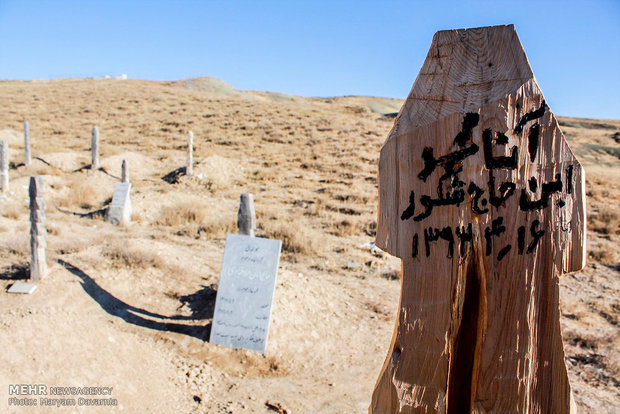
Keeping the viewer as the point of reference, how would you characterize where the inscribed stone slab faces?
facing the viewer

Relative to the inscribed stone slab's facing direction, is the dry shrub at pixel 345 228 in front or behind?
behind

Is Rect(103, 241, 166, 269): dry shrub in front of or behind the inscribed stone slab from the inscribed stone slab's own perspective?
behind

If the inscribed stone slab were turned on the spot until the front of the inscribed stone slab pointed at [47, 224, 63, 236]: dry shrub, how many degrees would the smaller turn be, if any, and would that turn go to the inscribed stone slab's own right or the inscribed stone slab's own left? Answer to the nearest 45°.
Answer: approximately 135° to the inscribed stone slab's own right

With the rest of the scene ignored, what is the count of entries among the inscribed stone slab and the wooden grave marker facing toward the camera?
2

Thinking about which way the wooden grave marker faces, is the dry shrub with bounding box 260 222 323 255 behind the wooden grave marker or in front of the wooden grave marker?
behind

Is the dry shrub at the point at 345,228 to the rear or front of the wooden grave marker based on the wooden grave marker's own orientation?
to the rear

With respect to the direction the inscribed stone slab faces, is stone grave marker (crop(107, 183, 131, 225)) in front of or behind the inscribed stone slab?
behind

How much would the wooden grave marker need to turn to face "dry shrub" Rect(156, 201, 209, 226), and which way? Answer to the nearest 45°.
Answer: approximately 135° to its right

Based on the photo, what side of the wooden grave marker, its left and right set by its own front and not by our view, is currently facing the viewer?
front

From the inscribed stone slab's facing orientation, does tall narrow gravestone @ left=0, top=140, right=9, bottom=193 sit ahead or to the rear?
to the rear

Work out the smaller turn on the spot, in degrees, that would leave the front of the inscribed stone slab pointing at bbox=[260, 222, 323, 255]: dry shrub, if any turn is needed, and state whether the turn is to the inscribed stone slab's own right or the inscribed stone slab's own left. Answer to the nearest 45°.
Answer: approximately 180°

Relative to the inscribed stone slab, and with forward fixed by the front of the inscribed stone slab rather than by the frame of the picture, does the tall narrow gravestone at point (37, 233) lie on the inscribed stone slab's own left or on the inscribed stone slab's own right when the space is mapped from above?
on the inscribed stone slab's own right

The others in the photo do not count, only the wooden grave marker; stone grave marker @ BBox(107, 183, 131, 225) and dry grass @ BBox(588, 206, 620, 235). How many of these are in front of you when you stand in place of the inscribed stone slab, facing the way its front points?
1
